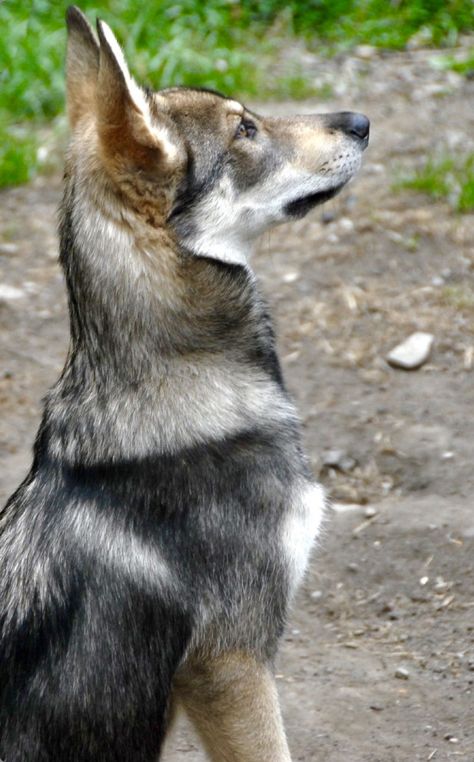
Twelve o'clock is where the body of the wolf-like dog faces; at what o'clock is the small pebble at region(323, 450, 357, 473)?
The small pebble is roughly at 10 o'clock from the wolf-like dog.

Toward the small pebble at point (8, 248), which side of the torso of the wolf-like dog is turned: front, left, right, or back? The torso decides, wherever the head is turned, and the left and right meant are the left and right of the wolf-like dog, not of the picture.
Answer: left

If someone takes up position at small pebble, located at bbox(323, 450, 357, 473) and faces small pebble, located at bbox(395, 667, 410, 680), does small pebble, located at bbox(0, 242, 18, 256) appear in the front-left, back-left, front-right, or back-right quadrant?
back-right

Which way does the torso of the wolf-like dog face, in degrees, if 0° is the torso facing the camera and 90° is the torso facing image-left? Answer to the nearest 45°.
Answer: approximately 270°

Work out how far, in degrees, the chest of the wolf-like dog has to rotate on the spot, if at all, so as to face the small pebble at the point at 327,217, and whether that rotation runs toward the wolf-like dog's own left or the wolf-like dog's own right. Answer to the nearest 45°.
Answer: approximately 90° to the wolf-like dog's own left

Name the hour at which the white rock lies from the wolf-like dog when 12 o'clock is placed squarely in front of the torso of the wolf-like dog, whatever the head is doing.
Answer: The white rock is roughly at 10 o'clock from the wolf-like dog.

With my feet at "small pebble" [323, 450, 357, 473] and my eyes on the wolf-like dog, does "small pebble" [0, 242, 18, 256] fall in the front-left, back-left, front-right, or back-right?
back-right
